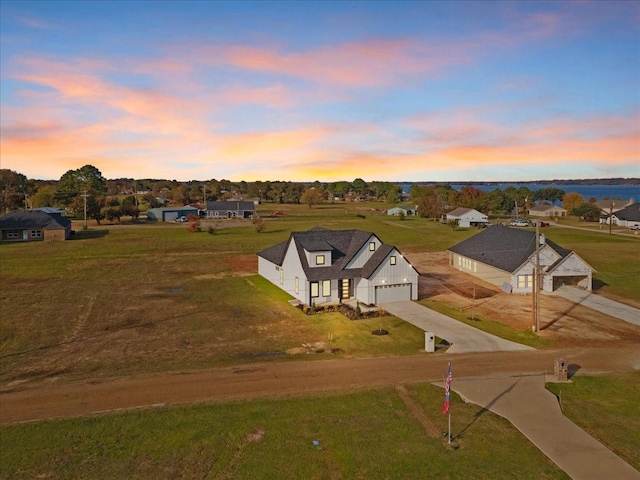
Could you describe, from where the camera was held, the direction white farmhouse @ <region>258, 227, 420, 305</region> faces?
facing the viewer and to the right of the viewer
